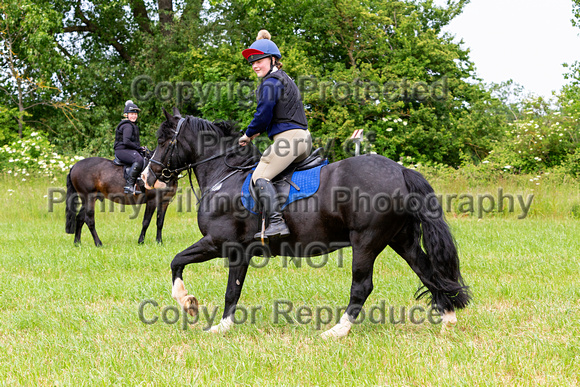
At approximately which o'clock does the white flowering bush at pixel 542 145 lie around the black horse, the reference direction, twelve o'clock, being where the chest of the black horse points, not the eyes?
The white flowering bush is roughly at 4 o'clock from the black horse.

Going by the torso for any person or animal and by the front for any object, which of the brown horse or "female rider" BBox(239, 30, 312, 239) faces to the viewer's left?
the female rider

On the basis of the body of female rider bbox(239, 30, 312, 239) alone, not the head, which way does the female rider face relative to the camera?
to the viewer's left

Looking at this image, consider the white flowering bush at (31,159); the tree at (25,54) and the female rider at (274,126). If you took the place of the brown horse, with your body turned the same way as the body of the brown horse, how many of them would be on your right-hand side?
1

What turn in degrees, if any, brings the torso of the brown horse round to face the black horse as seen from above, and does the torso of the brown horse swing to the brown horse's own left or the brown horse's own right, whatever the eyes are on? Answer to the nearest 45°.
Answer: approximately 90° to the brown horse's own right

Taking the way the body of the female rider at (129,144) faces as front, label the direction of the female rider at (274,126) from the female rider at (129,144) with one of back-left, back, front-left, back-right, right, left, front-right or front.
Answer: right

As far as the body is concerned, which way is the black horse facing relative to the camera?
to the viewer's left

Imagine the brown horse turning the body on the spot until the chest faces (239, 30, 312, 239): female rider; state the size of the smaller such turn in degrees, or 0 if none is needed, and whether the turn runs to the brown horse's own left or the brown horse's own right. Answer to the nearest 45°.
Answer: approximately 90° to the brown horse's own right
